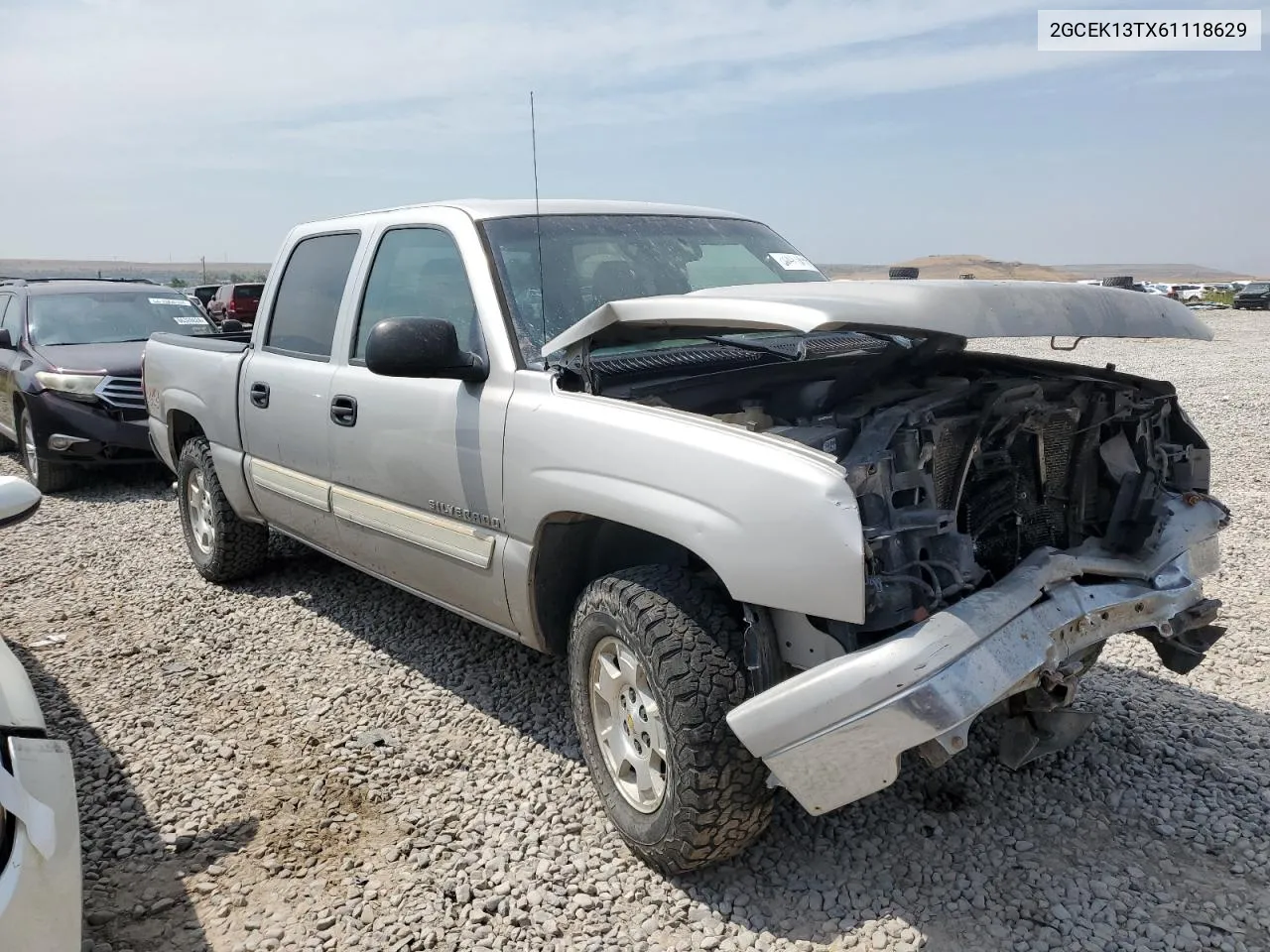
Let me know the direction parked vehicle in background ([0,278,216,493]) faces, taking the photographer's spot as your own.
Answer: facing the viewer and to the right of the viewer

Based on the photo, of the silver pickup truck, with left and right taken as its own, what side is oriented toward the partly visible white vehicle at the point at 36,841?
right

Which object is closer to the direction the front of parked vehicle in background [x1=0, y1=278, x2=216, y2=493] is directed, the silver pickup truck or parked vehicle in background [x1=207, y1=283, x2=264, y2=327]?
the silver pickup truck

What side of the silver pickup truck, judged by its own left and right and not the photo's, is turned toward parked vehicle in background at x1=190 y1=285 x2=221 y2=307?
back

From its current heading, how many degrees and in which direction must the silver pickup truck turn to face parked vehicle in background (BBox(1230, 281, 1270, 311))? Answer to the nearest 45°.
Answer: approximately 90° to its left

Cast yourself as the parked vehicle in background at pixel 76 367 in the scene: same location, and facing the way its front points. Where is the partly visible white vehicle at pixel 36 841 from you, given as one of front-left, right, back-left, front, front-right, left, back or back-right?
front-right

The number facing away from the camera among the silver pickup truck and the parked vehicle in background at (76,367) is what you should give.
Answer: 0
